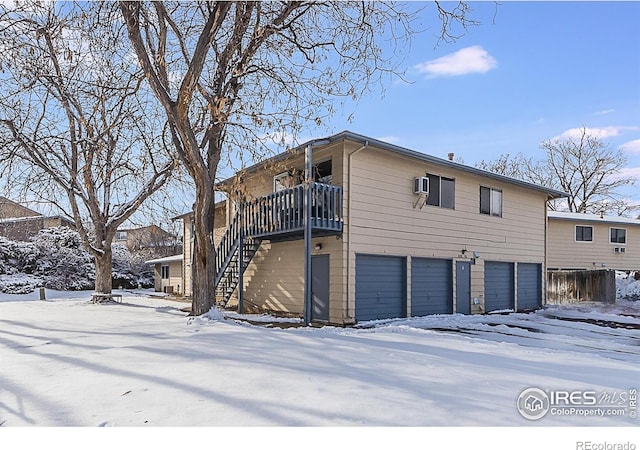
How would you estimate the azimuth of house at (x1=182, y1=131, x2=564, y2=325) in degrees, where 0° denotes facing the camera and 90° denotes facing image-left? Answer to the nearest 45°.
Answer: approximately 315°

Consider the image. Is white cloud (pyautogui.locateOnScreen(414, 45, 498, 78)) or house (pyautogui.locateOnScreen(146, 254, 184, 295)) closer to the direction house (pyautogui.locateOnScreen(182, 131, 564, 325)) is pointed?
the white cloud

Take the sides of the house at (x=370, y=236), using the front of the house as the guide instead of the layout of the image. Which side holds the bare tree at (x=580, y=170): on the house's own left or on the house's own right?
on the house's own left

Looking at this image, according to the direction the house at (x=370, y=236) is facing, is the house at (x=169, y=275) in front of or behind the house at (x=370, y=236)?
behind

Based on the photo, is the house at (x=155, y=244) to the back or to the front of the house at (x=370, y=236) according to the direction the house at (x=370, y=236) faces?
to the back

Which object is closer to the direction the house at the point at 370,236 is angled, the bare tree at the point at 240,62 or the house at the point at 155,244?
the bare tree

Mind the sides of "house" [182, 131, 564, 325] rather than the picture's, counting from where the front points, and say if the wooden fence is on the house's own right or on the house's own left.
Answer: on the house's own left

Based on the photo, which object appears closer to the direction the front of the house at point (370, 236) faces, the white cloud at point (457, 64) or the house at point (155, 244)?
the white cloud
